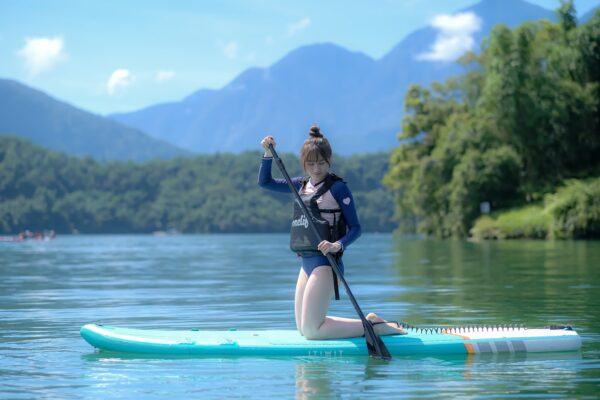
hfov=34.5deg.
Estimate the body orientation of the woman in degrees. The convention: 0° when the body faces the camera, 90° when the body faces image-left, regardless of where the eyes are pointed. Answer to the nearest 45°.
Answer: approximately 45°

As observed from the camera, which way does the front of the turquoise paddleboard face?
facing to the left of the viewer

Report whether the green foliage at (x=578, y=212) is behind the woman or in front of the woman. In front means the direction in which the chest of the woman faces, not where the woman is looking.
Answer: behind

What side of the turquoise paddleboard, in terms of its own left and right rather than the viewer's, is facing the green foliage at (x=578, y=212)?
right
